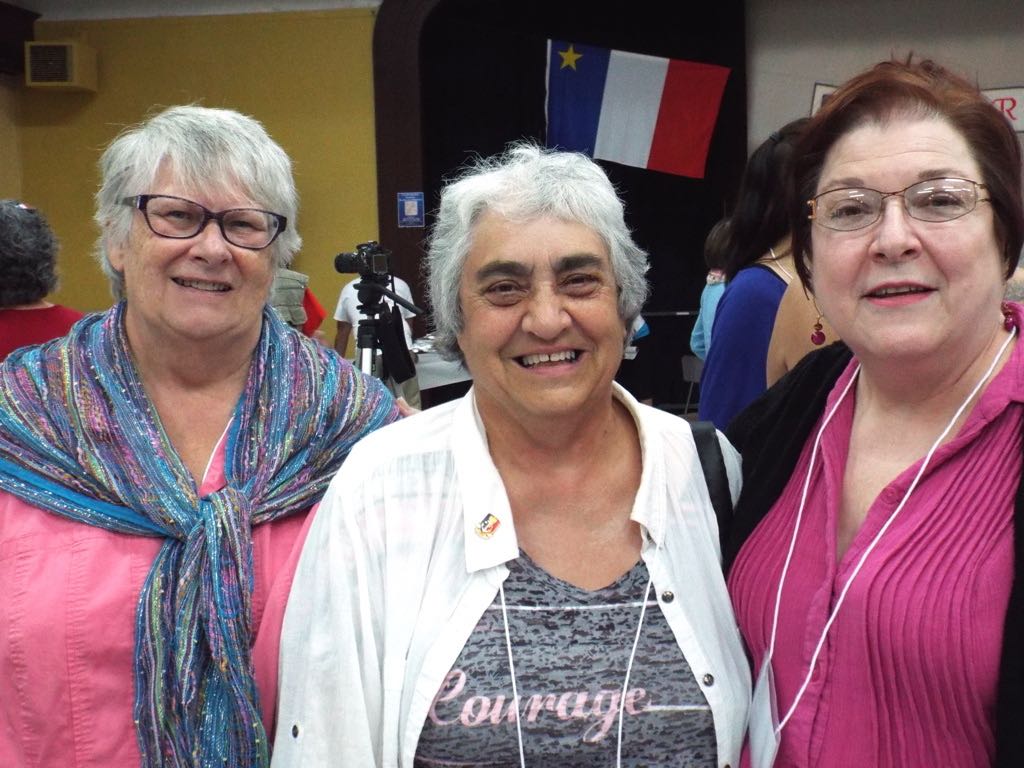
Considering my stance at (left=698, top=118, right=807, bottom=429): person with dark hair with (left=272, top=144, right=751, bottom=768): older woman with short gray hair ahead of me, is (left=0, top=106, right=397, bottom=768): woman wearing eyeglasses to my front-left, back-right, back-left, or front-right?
front-right

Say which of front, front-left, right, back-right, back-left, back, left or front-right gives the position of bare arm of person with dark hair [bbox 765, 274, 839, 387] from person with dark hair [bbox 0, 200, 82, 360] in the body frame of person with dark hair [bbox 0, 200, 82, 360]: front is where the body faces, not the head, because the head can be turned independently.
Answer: back-right

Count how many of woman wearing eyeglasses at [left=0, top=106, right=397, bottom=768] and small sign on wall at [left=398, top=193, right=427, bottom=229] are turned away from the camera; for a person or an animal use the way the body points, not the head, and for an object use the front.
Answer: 0

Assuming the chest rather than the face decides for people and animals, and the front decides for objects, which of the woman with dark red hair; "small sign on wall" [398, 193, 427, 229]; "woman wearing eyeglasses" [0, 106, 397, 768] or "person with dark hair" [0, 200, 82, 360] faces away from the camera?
the person with dark hair

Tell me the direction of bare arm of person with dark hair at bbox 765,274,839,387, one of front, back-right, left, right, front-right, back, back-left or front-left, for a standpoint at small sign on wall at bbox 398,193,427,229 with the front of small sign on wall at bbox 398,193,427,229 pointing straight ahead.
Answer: front

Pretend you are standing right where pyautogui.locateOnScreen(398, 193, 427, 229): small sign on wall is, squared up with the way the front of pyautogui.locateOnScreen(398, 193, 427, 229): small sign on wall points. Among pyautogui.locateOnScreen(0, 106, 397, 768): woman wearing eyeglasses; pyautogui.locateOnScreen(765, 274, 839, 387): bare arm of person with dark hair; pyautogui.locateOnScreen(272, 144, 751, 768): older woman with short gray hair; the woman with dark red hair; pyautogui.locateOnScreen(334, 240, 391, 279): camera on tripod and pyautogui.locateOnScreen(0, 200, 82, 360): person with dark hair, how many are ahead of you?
6

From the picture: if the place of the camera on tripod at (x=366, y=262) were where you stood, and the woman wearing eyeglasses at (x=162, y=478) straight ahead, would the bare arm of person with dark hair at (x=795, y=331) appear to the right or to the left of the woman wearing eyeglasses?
left

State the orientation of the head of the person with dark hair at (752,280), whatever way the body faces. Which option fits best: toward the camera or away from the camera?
away from the camera

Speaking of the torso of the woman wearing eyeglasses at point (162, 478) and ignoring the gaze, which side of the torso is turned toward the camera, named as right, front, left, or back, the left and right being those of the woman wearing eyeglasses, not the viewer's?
front

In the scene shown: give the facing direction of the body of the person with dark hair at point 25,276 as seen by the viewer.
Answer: away from the camera

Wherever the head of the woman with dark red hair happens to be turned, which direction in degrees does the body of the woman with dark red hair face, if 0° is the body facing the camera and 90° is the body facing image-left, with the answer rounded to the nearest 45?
approximately 45°

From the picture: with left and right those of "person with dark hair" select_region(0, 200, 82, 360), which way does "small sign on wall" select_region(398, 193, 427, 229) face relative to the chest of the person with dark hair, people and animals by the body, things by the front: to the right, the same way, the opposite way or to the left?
the opposite way

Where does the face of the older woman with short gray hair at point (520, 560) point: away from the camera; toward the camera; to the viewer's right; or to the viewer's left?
toward the camera

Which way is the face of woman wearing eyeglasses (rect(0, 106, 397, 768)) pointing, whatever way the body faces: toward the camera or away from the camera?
toward the camera

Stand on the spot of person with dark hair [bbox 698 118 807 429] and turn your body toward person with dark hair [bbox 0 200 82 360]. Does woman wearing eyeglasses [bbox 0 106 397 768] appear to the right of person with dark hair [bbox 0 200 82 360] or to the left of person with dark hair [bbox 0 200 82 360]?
left
